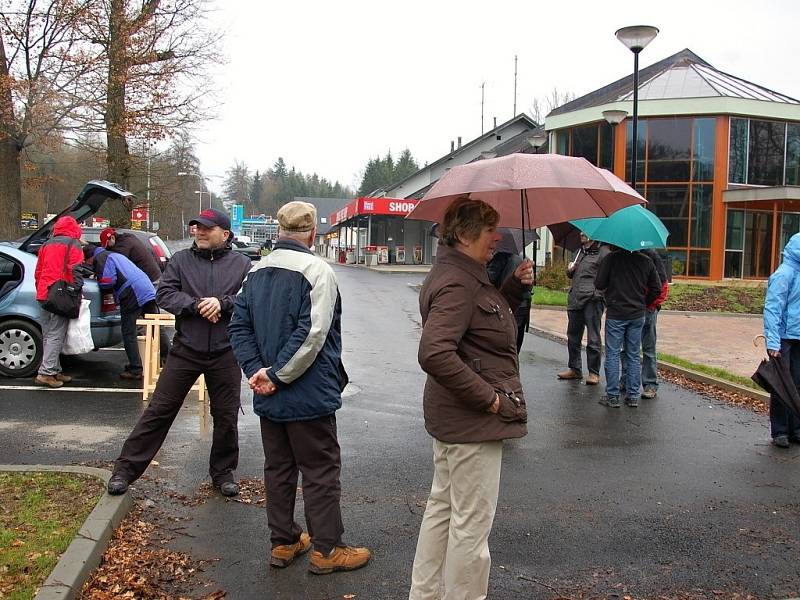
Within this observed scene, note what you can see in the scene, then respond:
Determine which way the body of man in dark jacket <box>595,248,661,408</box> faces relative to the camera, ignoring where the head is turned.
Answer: away from the camera

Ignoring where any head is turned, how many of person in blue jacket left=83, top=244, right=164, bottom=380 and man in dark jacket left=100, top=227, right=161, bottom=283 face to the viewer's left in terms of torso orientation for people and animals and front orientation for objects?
2

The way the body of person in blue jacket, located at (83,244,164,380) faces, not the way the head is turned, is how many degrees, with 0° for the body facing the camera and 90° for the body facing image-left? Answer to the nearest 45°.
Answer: approximately 90°

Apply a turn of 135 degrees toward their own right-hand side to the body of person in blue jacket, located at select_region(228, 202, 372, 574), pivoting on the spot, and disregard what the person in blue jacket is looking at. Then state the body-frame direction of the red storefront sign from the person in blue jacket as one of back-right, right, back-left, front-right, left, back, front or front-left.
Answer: back

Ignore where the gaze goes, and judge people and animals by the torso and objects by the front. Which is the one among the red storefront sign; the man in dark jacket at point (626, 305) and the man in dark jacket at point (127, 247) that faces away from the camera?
the man in dark jacket at point (626, 305)

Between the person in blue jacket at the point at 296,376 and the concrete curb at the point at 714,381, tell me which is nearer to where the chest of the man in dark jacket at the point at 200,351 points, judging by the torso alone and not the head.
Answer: the person in blue jacket

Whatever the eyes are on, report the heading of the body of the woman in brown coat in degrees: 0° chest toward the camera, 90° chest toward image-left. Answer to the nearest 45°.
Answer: approximately 270°

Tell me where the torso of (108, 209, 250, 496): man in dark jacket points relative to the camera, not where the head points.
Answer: toward the camera

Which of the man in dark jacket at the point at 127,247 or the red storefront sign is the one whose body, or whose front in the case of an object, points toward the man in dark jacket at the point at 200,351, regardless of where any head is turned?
the red storefront sign

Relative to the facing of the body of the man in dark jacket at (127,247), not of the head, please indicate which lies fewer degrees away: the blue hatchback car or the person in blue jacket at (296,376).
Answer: the blue hatchback car

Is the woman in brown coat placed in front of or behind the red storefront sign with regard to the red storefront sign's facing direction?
in front

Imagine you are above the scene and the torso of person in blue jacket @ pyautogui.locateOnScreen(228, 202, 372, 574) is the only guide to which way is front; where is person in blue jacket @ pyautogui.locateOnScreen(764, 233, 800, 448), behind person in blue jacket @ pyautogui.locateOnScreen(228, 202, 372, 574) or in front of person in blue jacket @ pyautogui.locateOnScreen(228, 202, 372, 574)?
in front

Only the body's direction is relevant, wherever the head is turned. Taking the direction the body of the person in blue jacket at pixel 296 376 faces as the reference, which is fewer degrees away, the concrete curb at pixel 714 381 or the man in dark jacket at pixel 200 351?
the concrete curb

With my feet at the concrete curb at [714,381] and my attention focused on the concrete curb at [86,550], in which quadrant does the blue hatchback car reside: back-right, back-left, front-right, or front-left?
front-right

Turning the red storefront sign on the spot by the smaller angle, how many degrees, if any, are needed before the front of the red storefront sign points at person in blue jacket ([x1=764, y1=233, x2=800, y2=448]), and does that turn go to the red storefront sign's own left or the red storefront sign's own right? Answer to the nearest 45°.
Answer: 0° — it already faces them

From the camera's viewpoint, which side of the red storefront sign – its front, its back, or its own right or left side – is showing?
front

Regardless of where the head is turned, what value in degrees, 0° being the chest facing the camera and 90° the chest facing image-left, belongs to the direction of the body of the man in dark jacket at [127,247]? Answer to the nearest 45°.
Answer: approximately 90°

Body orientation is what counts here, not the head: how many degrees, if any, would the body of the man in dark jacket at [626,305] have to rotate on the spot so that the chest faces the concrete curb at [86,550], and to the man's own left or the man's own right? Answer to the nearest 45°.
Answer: approximately 135° to the man's own left

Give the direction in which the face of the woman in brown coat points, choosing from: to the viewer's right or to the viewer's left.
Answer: to the viewer's right

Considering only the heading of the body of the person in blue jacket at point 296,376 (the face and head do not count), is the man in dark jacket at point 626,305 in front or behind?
in front
